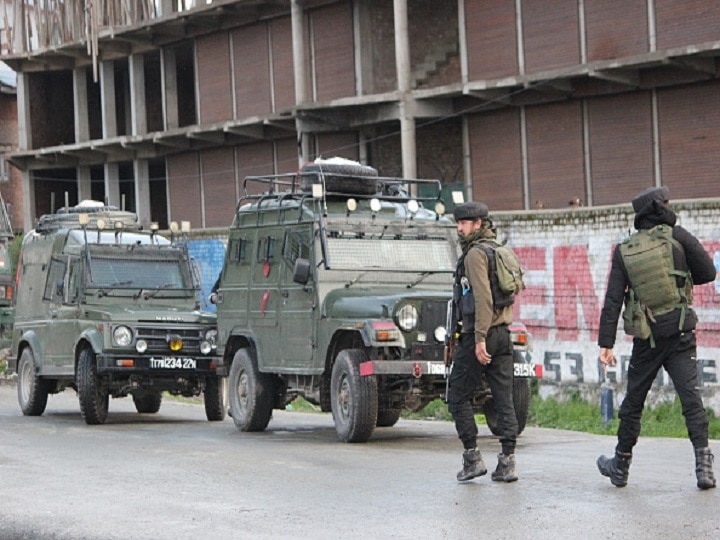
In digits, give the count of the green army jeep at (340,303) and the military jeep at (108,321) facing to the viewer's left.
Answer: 0

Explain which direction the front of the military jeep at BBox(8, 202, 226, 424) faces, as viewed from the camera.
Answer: facing the viewer and to the right of the viewer

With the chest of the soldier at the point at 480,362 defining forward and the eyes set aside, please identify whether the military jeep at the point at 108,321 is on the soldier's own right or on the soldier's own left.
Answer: on the soldier's own right

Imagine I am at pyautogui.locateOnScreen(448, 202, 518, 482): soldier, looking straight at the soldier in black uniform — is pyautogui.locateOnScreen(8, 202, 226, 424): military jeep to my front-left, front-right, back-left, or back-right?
back-left

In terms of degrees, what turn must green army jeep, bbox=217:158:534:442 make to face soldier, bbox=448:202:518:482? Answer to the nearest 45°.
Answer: approximately 45° to its right

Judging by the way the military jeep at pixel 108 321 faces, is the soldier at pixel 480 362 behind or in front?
in front

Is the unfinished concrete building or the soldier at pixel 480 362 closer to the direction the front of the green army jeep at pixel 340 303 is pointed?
the soldier
